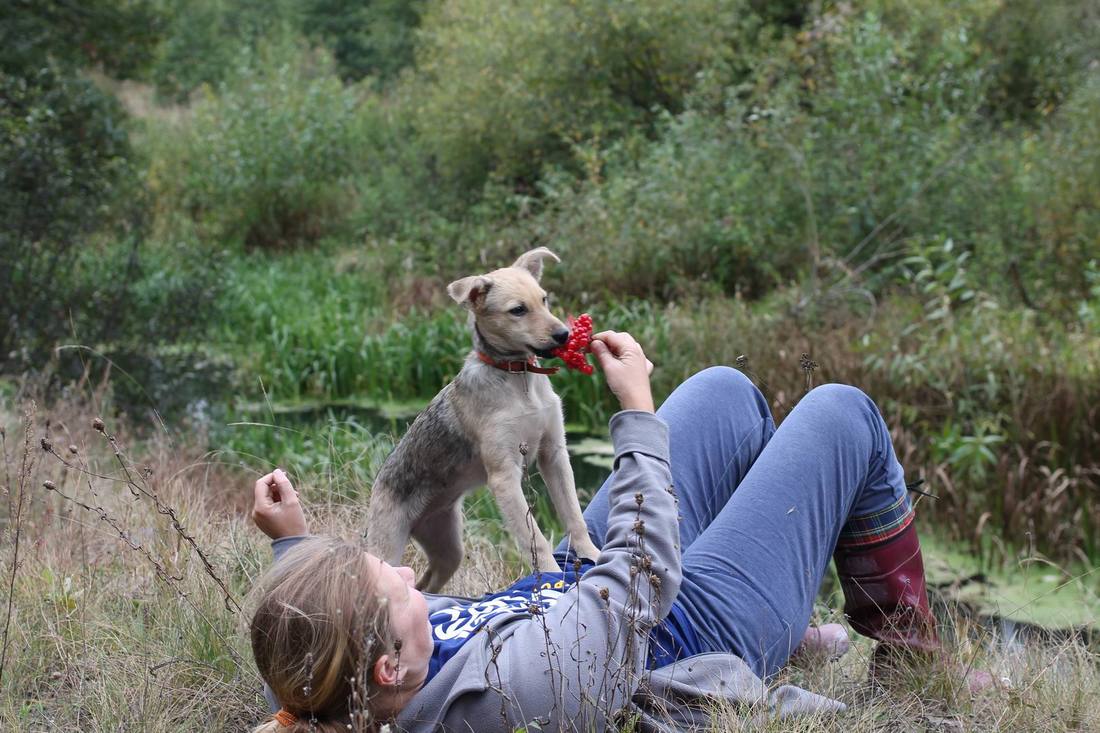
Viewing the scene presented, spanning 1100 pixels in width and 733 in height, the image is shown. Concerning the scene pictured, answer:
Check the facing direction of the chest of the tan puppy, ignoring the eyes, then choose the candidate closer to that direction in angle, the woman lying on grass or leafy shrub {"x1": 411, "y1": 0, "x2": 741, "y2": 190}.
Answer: the woman lying on grass

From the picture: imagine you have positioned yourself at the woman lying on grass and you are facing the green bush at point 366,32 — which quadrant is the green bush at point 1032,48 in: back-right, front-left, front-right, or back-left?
front-right

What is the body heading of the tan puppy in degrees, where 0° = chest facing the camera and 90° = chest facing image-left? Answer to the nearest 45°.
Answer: approximately 315°

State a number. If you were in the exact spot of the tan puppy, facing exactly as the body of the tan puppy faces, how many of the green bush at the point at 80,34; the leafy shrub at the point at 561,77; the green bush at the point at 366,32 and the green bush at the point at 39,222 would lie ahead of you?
0

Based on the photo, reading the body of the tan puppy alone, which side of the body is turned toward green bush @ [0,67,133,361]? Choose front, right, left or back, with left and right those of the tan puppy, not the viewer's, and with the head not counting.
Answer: back

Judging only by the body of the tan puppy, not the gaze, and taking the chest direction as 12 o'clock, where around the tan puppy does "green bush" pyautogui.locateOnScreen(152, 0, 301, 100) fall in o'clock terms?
The green bush is roughly at 7 o'clock from the tan puppy.

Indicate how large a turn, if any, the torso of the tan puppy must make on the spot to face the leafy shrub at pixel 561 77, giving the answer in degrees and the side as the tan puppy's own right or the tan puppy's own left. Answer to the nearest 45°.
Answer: approximately 135° to the tan puppy's own left

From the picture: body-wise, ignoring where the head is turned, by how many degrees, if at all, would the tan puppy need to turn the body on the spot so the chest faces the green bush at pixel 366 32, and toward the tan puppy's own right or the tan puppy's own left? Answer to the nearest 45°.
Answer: approximately 135° to the tan puppy's own left

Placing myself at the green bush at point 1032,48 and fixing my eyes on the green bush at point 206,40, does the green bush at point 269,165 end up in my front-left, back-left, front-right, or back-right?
front-left

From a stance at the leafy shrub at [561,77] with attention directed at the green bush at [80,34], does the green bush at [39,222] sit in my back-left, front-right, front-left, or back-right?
front-left

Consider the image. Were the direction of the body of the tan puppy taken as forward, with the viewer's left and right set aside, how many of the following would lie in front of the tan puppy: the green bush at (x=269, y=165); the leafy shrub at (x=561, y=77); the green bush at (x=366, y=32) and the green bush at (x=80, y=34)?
0

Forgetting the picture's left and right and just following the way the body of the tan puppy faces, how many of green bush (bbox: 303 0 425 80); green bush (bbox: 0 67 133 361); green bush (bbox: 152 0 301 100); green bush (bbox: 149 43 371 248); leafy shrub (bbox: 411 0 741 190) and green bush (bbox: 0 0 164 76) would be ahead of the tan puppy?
0

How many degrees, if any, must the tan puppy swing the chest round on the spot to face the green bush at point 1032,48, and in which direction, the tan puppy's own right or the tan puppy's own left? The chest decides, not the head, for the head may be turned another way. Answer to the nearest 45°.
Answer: approximately 90° to the tan puppy's own left
